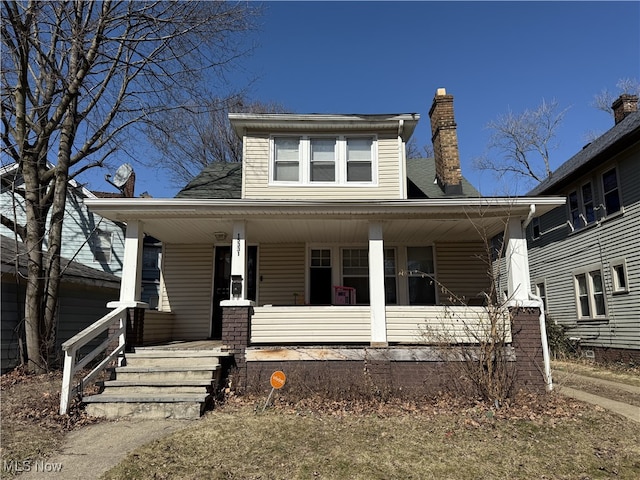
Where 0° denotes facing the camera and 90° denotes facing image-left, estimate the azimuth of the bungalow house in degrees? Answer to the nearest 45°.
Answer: approximately 0°

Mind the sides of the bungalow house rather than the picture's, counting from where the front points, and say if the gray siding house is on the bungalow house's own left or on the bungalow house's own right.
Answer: on the bungalow house's own left

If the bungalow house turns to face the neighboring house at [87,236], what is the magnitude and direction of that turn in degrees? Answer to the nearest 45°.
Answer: approximately 135° to its right

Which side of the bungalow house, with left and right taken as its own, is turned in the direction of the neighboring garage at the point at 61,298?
right
